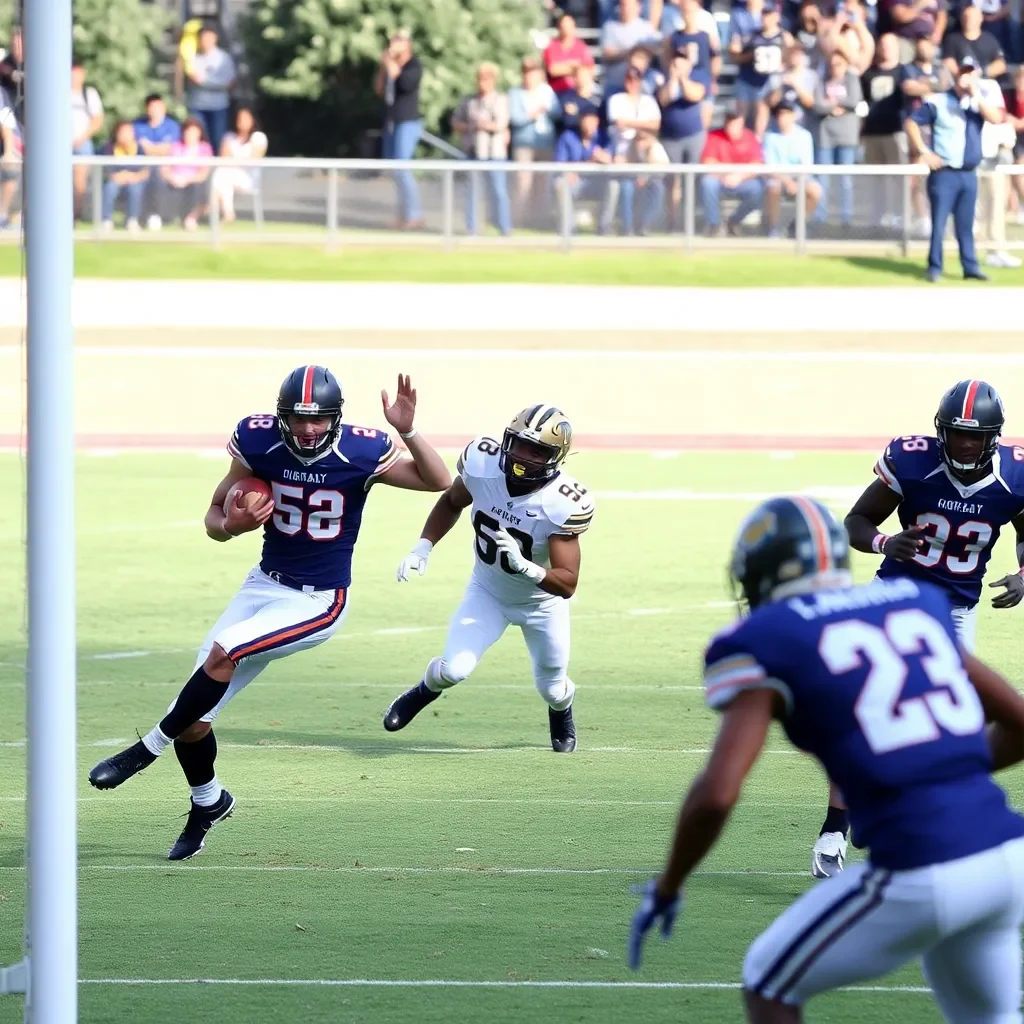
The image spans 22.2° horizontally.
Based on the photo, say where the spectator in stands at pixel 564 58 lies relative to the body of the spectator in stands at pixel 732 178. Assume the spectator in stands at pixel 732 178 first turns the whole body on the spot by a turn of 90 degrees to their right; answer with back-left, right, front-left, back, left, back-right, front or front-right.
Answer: front-right

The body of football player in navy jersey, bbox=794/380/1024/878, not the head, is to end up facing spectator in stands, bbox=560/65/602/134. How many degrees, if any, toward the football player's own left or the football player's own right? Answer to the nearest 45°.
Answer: approximately 180°

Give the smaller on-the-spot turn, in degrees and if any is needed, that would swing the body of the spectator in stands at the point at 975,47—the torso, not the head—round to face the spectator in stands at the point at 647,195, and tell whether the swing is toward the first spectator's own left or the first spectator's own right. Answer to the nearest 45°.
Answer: approximately 45° to the first spectator's own right

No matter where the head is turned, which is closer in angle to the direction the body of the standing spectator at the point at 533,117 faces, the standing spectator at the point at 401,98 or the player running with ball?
the player running with ball
